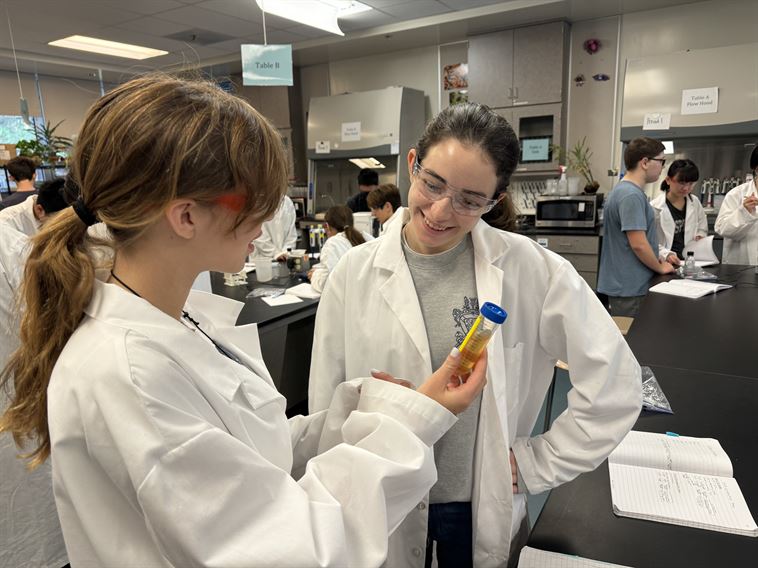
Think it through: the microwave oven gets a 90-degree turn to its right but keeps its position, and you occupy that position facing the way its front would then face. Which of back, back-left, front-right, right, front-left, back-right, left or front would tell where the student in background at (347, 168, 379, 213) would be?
front

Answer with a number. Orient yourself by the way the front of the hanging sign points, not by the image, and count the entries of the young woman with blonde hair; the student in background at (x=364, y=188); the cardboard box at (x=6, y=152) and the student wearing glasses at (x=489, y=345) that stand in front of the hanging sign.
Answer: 2

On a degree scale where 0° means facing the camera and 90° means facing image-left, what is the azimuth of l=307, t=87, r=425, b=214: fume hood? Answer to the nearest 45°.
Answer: approximately 45°

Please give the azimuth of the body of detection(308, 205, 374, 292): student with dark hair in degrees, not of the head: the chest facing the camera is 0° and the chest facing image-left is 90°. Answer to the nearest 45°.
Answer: approximately 135°

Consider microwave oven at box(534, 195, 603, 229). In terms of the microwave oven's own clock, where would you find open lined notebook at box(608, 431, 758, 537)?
The open lined notebook is roughly at 12 o'clock from the microwave oven.

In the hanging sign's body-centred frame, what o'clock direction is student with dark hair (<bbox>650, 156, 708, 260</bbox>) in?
The student with dark hair is roughly at 9 o'clock from the hanging sign.

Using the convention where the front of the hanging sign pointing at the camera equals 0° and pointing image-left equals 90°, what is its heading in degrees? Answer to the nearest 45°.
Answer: approximately 0°

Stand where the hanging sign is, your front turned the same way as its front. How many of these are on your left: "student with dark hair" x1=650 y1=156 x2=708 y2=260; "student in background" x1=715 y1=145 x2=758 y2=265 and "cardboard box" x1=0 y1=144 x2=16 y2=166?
2

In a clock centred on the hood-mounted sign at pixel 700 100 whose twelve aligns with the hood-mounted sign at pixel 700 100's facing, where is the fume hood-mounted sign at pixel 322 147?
the fume hood-mounted sign at pixel 322 147 is roughly at 3 o'clock from the hood-mounted sign at pixel 700 100.

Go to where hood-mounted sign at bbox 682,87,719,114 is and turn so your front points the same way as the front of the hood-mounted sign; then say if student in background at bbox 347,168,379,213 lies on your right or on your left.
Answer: on your right
